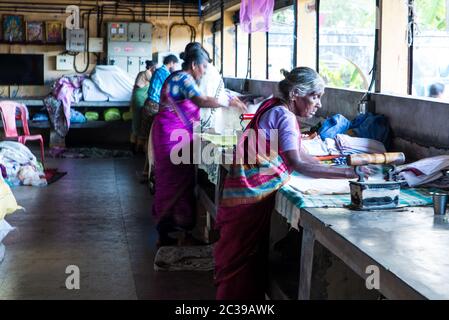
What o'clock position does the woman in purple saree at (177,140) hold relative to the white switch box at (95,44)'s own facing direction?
The woman in purple saree is roughly at 12 o'clock from the white switch box.

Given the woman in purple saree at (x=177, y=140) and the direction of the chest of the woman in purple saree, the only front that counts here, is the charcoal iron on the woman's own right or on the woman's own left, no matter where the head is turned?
on the woman's own right

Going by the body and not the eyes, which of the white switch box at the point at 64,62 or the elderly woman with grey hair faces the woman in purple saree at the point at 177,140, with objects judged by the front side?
the white switch box

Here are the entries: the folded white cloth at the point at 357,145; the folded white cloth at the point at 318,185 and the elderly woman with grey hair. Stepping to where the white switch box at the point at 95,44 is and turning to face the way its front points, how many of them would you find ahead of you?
3

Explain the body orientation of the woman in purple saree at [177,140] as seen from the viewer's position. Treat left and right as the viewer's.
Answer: facing to the right of the viewer

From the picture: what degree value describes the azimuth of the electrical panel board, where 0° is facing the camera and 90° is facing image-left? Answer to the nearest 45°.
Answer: approximately 0°

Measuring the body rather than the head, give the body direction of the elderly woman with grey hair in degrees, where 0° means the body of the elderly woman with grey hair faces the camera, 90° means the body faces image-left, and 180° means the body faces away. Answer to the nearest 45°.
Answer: approximately 270°

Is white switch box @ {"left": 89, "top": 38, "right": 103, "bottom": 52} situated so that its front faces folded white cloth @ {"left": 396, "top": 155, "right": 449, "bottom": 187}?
yes

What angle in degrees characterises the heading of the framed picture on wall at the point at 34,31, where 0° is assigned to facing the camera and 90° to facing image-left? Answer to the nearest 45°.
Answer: approximately 0°

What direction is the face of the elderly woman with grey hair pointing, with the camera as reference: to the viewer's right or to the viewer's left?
to the viewer's right

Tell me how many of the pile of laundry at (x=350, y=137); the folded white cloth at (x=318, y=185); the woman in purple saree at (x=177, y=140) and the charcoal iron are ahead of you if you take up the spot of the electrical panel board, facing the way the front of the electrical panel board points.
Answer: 4
